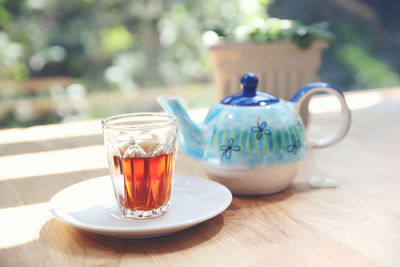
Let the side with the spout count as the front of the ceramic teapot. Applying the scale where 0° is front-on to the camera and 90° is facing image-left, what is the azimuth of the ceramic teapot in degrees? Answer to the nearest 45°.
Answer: approximately 90°
